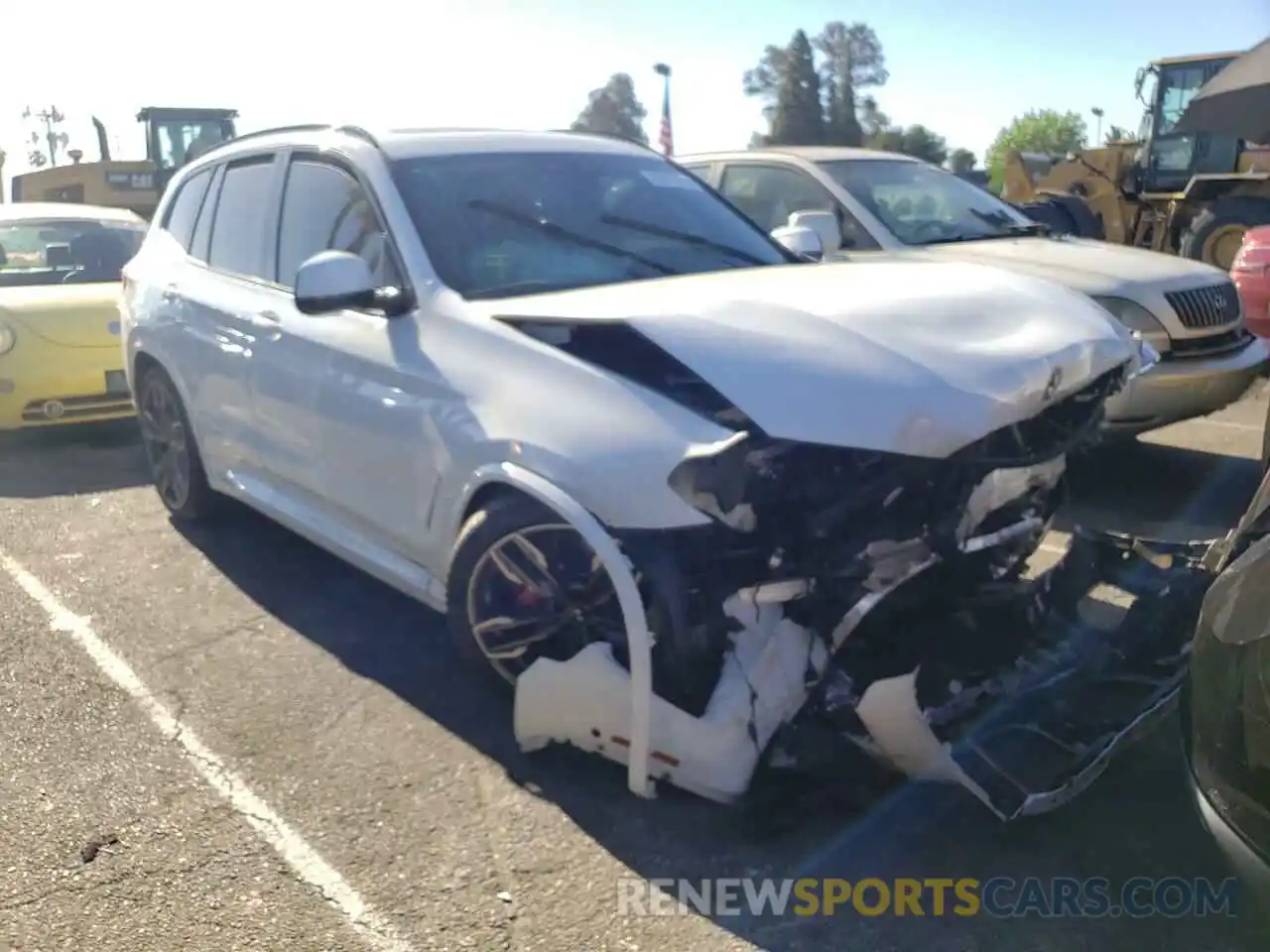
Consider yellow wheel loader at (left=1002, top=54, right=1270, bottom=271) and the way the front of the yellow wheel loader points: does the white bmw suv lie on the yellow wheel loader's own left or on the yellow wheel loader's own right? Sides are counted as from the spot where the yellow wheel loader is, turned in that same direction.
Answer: on the yellow wheel loader's own left

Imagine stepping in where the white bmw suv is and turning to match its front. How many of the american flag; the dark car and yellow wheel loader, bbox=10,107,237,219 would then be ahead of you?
1

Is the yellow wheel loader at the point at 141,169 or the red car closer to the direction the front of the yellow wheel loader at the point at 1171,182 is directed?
the yellow wheel loader

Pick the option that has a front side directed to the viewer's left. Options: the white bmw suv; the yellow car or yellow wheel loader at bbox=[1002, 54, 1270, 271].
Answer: the yellow wheel loader

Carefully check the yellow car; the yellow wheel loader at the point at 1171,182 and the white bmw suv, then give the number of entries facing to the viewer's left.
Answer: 1

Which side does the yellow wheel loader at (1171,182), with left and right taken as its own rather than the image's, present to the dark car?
left

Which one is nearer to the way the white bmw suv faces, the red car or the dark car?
the dark car

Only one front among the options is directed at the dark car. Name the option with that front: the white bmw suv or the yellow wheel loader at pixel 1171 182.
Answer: the white bmw suv

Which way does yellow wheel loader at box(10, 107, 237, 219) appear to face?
to the viewer's right

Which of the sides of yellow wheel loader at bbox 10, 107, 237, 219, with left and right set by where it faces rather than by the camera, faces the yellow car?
right

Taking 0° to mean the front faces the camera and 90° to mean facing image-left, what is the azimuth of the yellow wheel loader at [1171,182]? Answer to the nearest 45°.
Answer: approximately 90°

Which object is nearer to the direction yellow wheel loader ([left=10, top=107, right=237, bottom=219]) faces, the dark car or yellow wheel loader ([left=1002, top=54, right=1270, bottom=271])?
the yellow wheel loader

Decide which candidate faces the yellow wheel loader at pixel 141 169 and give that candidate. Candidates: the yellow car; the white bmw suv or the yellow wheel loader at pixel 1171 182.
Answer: the yellow wheel loader at pixel 1171 182

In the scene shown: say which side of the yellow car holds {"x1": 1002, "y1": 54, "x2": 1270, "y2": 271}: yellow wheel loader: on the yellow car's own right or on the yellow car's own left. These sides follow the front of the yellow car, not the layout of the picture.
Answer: on the yellow car's own left

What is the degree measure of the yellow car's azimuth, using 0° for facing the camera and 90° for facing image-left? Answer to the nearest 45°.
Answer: approximately 315°

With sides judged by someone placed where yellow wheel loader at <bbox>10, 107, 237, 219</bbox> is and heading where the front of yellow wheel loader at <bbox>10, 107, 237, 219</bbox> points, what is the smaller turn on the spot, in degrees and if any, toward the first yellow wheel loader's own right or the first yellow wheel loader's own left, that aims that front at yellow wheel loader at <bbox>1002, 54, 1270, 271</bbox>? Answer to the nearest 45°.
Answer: approximately 45° to the first yellow wheel loader's own right
